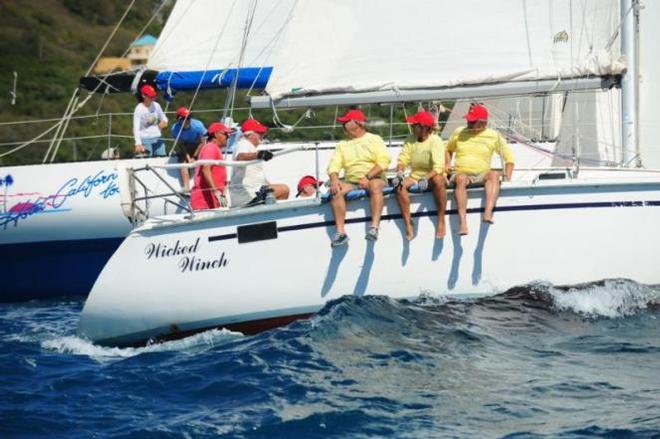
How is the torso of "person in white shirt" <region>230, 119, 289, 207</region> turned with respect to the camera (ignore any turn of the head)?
to the viewer's right

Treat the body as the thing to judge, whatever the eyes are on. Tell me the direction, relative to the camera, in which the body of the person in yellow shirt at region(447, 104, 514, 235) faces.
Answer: toward the camera

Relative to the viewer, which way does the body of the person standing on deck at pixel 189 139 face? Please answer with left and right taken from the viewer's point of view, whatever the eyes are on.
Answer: facing the viewer and to the left of the viewer

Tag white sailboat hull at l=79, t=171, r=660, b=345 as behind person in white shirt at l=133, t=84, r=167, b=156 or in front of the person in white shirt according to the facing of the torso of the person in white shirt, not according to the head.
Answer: in front

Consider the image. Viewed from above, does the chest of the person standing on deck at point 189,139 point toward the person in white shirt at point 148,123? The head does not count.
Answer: no

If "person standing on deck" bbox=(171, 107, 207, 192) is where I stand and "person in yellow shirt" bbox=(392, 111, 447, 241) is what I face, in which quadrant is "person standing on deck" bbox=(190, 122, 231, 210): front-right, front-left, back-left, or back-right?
front-right

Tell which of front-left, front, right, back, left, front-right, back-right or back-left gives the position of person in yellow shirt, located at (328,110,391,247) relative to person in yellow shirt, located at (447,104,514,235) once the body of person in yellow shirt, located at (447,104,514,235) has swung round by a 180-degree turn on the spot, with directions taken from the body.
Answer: left

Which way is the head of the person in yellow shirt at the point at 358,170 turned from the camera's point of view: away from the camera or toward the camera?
toward the camera

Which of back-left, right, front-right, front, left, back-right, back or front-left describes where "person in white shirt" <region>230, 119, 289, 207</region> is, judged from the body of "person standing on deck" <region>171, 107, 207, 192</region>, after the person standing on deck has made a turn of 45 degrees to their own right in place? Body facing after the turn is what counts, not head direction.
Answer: left

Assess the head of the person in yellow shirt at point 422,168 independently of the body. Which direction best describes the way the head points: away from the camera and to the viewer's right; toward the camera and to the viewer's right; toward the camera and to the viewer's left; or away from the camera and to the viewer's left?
toward the camera and to the viewer's left

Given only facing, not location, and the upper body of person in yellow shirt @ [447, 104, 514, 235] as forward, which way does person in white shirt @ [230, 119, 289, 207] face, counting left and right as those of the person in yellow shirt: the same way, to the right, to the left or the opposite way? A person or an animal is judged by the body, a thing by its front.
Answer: to the left
